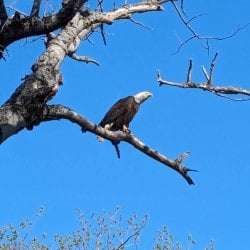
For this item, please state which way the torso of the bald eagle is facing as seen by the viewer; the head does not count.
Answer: to the viewer's right
